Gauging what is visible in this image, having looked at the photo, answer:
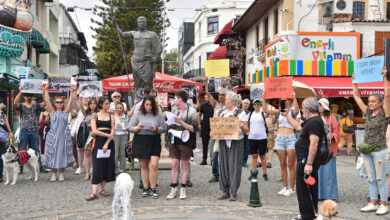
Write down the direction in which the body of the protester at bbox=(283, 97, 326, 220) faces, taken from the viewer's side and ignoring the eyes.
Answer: to the viewer's left

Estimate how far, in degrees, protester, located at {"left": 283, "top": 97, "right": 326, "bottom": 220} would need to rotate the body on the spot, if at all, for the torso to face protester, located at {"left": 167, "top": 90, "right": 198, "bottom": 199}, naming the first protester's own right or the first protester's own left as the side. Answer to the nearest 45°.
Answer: approximately 45° to the first protester's own right

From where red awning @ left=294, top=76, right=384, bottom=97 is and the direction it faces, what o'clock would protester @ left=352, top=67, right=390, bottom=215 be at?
The protester is roughly at 12 o'clock from the red awning.

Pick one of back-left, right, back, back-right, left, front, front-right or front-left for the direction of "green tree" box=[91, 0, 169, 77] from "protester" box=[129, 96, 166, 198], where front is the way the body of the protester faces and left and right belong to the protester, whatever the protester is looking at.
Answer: back

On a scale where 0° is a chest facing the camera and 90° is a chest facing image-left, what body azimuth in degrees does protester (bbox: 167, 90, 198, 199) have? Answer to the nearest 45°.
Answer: approximately 45°

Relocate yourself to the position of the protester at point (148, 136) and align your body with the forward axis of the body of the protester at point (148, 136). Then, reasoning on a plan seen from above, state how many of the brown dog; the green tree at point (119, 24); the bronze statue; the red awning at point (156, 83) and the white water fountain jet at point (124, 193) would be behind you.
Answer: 3

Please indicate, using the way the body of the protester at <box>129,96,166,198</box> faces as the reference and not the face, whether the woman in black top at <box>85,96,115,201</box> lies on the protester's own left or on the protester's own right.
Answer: on the protester's own right

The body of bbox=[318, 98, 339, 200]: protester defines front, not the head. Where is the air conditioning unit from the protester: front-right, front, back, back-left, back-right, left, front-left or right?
back-right

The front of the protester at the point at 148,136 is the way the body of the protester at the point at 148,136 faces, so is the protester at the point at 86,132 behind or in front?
behind

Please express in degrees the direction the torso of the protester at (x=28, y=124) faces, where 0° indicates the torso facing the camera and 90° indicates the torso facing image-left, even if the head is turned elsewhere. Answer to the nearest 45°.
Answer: approximately 0°
